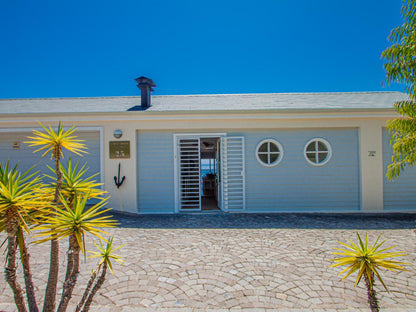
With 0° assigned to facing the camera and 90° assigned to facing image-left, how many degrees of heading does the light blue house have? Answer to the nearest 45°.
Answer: approximately 0°

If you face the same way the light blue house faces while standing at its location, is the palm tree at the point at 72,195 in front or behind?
in front
